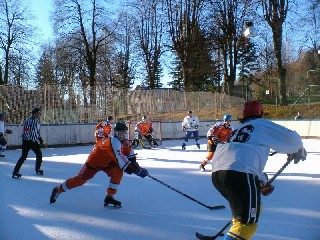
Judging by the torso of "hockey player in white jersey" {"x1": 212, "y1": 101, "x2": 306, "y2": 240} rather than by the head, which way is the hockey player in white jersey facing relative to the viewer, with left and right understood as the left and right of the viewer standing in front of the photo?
facing away from the viewer and to the right of the viewer

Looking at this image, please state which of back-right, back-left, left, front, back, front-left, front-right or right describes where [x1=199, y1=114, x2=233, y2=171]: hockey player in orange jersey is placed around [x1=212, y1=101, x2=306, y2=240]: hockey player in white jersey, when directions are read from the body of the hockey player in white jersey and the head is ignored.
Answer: front-left

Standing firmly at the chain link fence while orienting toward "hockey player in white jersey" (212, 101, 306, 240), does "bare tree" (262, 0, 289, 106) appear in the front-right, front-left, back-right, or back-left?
back-left

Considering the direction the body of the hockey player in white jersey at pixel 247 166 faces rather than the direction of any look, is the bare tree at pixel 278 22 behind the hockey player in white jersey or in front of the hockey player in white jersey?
in front

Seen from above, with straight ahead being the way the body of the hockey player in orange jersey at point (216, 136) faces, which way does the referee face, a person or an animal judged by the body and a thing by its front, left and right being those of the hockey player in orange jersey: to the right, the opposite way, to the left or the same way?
to the left

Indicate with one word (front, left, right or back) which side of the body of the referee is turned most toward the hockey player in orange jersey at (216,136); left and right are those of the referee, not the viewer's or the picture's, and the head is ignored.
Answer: front

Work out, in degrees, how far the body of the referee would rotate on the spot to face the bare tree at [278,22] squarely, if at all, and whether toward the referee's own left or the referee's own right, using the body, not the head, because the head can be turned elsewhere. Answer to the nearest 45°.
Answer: approximately 45° to the referee's own left
